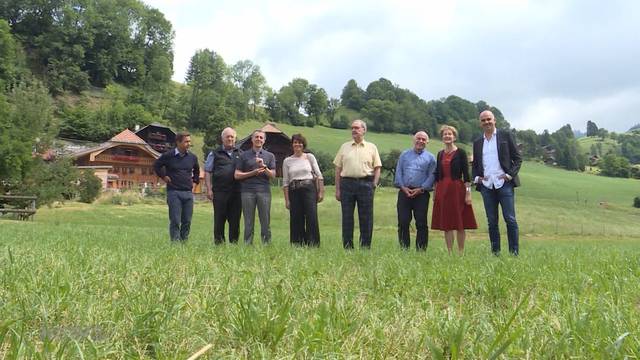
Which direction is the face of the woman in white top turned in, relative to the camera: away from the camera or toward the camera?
toward the camera

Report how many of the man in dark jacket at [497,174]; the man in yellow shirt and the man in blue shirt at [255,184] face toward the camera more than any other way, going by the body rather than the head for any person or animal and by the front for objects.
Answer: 3

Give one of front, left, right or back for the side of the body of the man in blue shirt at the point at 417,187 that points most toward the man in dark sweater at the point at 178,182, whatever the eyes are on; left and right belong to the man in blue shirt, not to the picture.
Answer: right

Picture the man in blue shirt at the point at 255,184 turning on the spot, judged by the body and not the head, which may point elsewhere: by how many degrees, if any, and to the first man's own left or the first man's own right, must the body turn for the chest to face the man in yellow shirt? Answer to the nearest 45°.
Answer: approximately 90° to the first man's own left

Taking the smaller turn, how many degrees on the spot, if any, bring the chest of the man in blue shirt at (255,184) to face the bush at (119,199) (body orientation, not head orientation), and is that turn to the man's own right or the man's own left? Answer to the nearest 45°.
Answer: approximately 180°

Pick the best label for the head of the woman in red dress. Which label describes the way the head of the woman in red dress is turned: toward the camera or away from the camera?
toward the camera

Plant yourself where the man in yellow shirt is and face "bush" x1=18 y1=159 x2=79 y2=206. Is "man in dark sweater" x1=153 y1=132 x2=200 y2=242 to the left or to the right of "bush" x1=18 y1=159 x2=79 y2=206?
left

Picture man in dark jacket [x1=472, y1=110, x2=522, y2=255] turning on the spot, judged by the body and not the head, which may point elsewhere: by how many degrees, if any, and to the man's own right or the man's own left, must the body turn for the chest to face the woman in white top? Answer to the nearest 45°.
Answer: approximately 90° to the man's own right

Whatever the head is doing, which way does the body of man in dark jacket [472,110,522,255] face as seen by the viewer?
toward the camera

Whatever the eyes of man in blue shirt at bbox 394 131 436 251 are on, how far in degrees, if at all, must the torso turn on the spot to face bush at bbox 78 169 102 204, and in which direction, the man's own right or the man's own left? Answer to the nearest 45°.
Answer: approximately 135° to the man's own right

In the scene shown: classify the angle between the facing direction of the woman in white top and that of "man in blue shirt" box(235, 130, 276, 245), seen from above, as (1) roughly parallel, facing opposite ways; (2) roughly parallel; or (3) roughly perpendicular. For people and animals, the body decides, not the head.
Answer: roughly parallel

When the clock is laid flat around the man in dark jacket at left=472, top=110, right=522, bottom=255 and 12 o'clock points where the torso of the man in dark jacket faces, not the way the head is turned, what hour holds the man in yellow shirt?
The man in yellow shirt is roughly at 3 o'clock from the man in dark jacket.

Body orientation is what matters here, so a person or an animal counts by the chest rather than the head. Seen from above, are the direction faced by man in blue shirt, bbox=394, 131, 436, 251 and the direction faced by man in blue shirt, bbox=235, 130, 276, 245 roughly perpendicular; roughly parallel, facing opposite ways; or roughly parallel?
roughly parallel

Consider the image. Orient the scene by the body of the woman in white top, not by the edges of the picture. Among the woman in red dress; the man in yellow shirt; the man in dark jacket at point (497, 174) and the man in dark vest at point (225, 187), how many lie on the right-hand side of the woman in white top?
1

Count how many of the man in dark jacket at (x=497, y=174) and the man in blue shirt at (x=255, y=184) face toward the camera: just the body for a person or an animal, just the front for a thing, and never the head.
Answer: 2

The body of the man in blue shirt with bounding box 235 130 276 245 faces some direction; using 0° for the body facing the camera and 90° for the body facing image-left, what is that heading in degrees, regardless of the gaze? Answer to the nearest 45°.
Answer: approximately 0°

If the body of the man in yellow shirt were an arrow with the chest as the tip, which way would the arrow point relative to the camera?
toward the camera

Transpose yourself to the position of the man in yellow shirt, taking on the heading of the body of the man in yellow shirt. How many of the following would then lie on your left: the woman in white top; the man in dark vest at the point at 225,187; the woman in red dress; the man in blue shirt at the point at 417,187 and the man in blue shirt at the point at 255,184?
2

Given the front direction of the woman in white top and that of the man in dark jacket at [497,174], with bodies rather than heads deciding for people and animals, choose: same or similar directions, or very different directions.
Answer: same or similar directions

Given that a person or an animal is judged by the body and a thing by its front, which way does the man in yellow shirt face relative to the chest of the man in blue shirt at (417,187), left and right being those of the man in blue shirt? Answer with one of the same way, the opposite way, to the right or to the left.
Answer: the same way
